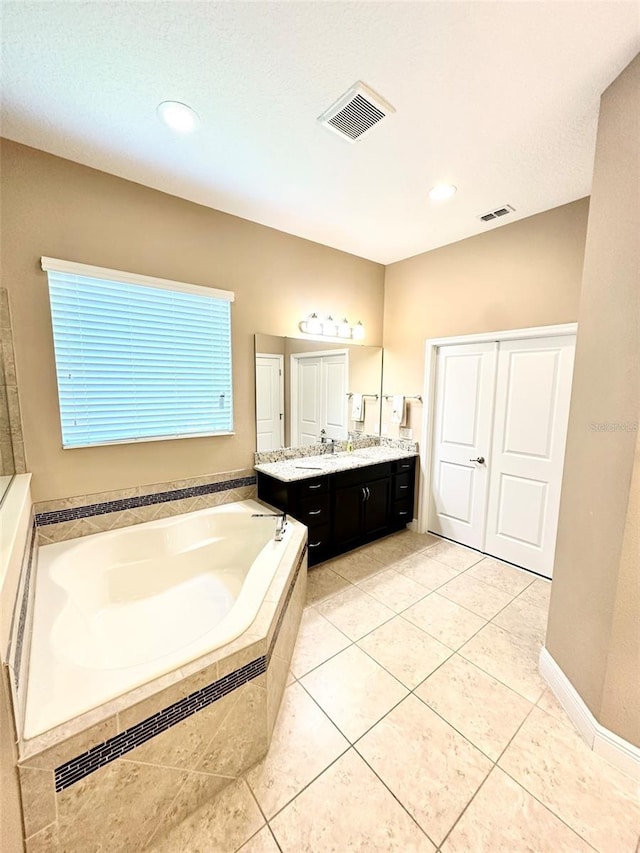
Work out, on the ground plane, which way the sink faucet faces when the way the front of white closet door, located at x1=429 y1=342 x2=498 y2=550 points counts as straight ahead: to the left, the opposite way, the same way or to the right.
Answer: to the left

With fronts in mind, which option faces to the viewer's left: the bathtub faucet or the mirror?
the bathtub faucet

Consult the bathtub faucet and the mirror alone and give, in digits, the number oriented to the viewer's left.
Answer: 1

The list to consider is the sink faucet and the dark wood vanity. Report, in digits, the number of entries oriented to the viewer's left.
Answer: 0

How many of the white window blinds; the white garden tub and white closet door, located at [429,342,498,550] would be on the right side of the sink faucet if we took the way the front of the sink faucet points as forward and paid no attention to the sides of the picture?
2

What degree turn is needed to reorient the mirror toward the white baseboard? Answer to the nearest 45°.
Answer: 0° — it already faces it

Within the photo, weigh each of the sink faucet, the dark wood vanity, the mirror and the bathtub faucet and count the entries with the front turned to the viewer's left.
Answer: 1

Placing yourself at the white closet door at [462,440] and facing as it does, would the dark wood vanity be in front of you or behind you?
in front

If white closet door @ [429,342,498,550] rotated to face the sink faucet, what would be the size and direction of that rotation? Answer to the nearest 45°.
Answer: approximately 45° to its right

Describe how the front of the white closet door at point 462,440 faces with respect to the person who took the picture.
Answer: facing the viewer and to the left of the viewer

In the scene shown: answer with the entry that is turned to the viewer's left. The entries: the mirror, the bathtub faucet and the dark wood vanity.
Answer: the bathtub faucet

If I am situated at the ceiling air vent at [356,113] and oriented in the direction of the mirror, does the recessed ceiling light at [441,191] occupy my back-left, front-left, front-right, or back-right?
front-right

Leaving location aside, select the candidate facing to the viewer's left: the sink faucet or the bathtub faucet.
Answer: the bathtub faucet

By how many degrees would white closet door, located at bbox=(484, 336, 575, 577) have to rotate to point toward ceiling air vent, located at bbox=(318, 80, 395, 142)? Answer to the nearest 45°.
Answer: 0° — it already faces it

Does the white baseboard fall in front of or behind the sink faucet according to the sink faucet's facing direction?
in front

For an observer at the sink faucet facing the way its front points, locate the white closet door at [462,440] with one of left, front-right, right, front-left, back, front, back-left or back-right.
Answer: front-left
